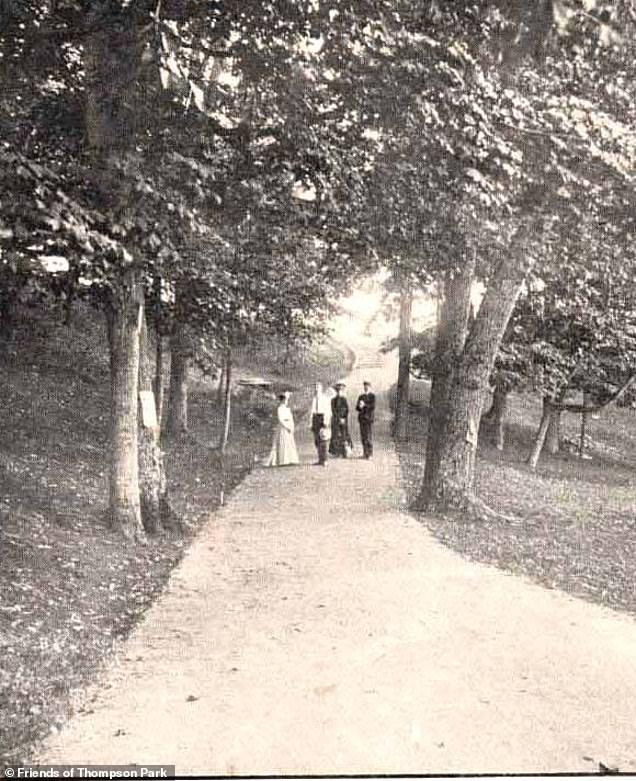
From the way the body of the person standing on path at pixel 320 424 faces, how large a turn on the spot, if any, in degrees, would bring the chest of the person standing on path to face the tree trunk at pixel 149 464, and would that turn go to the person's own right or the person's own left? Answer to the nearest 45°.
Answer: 0° — they already face it

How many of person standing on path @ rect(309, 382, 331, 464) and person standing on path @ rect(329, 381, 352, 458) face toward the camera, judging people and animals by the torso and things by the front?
2

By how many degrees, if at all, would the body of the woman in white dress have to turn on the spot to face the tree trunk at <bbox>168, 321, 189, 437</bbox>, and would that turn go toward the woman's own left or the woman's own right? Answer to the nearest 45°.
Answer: approximately 135° to the woman's own right

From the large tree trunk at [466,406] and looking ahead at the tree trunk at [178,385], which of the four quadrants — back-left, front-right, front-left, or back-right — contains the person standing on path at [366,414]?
front-right

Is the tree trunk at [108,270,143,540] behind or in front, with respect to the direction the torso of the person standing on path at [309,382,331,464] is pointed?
in front

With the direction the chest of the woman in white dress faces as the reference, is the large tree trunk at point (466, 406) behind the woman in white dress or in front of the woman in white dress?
in front

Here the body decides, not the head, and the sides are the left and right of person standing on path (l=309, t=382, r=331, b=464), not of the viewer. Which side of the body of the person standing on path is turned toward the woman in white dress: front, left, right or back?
right

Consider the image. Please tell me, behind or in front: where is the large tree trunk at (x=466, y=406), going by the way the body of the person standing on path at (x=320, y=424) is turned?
in front

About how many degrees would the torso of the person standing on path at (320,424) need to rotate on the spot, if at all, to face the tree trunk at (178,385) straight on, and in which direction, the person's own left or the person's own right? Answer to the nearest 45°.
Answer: approximately 90° to the person's own right

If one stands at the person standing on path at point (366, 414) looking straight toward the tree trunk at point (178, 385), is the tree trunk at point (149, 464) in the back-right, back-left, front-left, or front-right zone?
front-left

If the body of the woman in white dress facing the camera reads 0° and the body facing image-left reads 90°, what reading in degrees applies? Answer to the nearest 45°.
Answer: approximately 315°

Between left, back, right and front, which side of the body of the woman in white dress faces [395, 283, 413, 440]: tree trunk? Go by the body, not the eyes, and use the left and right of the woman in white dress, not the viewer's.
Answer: left

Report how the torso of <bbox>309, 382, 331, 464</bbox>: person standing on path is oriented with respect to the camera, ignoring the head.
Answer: toward the camera
